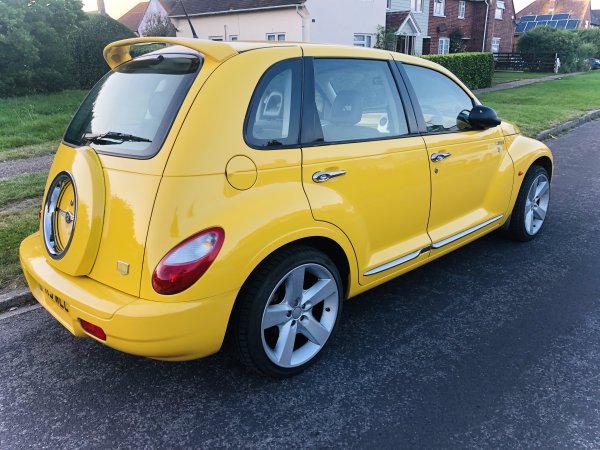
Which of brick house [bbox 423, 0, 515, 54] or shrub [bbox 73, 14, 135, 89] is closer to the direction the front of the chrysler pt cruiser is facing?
the brick house

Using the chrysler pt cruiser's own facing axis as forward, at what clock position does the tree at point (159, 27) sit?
The tree is roughly at 10 o'clock from the chrysler pt cruiser.

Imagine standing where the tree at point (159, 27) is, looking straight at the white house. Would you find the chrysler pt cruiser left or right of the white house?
right

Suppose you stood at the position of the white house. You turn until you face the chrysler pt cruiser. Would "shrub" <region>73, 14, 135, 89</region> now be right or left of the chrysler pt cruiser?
right

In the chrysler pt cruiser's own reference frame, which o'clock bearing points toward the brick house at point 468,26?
The brick house is roughly at 11 o'clock from the chrysler pt cruiser.

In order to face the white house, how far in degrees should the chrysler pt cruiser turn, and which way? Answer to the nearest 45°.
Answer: approximately 45° to its left

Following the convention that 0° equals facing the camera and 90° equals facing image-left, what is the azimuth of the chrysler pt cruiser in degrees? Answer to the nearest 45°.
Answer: approximately 225°

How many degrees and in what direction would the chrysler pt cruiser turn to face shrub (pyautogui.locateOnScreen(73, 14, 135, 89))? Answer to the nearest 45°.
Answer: approximately 45° to its left

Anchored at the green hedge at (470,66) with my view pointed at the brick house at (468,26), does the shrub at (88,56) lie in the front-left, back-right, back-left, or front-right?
back-left
